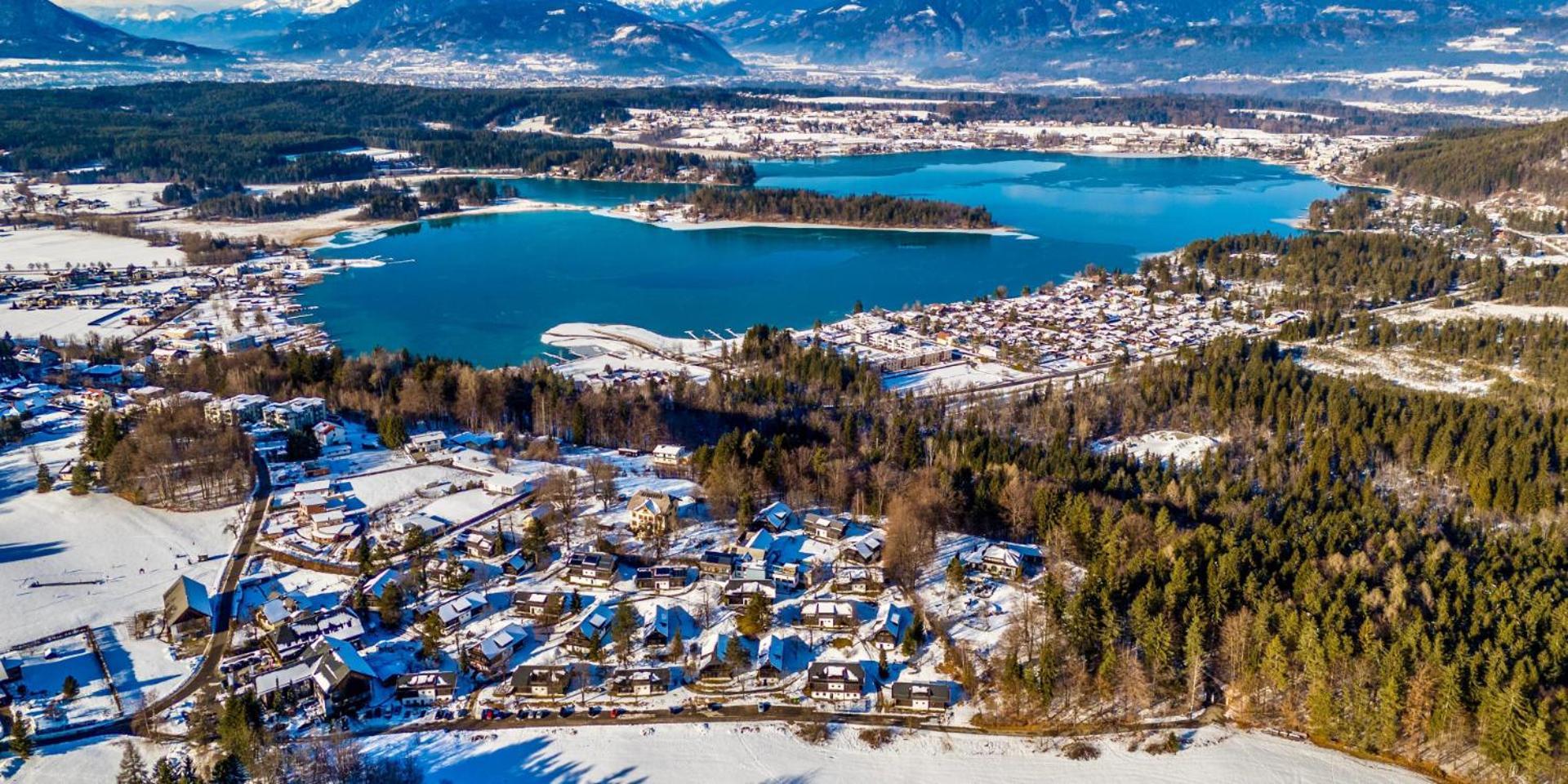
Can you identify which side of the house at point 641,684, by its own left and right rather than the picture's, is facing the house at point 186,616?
right

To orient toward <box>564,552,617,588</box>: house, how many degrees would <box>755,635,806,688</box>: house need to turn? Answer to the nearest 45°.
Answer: approximately 135° to its right

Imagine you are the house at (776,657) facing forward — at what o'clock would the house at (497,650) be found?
the house at (497,650) is roughly at 3 o'clock from the house at (776,657).

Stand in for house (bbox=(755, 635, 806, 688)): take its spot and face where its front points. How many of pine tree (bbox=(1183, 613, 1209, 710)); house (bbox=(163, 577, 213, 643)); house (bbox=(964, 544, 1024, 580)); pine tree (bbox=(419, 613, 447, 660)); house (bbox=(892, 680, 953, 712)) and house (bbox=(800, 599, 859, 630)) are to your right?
2

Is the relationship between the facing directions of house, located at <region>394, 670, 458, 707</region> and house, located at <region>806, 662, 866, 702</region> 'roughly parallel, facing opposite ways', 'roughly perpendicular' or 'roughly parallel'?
roughly parallel

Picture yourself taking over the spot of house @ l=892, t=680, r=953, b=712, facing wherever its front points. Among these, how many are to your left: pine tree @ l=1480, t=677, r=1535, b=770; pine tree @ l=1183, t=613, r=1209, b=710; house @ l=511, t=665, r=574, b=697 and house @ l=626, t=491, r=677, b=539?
2

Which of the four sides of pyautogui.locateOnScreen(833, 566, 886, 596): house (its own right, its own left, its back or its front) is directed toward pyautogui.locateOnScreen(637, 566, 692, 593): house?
right

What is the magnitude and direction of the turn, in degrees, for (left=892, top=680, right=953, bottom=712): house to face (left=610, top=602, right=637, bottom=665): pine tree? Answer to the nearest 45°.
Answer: approximately 90° to its right

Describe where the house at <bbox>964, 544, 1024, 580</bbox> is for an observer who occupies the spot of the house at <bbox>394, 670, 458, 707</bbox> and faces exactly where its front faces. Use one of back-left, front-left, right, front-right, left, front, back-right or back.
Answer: left

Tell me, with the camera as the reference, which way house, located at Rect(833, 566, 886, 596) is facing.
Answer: facing the viewer

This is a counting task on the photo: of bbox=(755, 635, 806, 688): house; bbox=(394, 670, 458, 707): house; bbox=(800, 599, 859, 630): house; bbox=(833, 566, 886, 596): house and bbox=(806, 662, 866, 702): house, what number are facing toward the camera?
5

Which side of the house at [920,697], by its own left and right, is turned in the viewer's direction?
front

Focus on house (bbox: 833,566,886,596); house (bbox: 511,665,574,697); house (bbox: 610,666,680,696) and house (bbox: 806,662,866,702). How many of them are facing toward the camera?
4

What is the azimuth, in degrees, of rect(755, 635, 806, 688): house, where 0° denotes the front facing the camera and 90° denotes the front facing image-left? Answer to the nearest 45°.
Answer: approximately 0°

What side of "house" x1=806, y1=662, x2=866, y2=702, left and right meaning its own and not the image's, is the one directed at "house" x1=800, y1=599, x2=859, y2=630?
back

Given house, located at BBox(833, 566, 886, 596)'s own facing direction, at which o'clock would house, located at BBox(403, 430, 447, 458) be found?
house, located at BBox(403, 430, 447, 458) is roughly at 4 o'clock from house, located at BBox(833, 566, 886, 596).

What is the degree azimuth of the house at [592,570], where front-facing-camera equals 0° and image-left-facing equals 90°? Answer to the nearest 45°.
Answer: approximately 0°

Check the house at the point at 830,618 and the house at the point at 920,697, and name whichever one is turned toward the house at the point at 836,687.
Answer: the house at the point at 830,618
